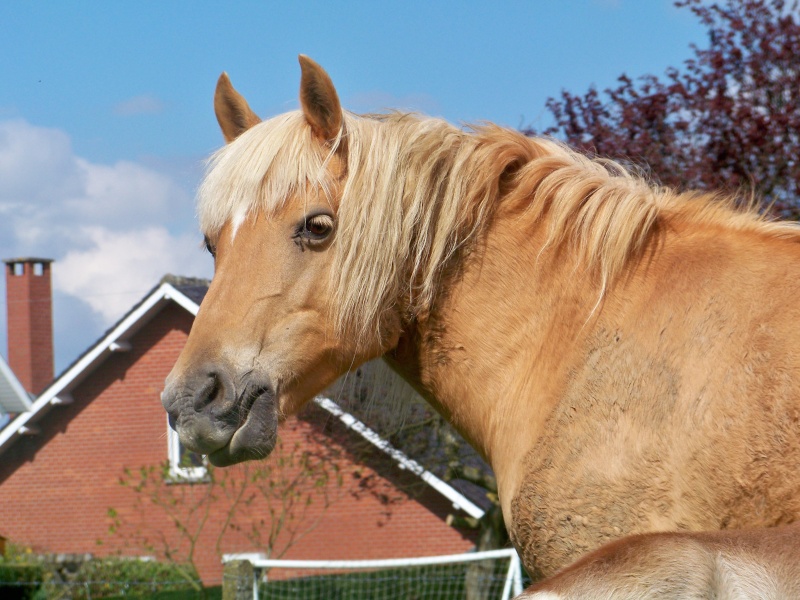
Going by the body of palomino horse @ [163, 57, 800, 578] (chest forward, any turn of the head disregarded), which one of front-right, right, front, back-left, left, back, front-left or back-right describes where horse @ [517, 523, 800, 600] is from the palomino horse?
left

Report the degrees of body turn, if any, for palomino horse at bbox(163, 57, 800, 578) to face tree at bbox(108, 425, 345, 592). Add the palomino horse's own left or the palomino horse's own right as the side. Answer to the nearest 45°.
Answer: approximately 90° to the palomino horse's own right

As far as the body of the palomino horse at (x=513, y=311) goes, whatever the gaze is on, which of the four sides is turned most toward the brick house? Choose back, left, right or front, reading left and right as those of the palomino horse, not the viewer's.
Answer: right

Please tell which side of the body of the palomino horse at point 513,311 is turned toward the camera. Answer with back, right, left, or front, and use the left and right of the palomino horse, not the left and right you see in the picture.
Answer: left

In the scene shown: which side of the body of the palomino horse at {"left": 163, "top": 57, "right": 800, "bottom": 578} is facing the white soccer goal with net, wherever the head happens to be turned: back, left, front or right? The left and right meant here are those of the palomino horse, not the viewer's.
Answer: right
